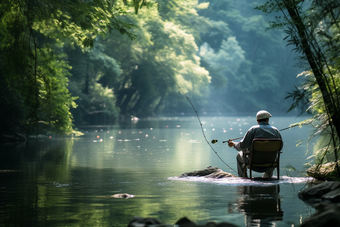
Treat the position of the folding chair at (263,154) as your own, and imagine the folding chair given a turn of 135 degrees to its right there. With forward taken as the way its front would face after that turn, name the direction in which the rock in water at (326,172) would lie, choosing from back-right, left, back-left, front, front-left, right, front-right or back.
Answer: front

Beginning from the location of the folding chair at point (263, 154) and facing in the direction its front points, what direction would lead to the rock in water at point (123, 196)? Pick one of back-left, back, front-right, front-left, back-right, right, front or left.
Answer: left

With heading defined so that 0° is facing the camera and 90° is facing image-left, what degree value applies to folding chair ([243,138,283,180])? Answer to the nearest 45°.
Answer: approximately 135°
